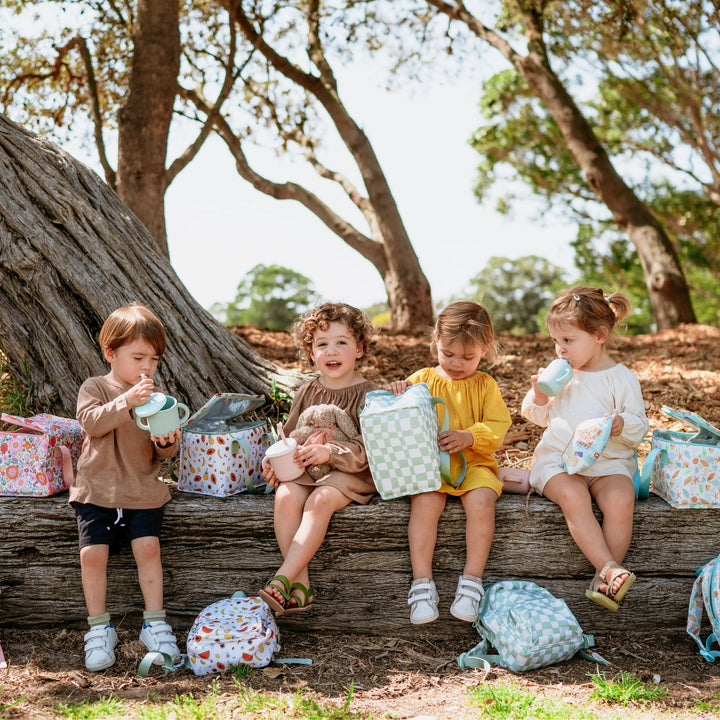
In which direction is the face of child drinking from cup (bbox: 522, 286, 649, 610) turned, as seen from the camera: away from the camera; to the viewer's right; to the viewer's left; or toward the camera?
to the viewer's left

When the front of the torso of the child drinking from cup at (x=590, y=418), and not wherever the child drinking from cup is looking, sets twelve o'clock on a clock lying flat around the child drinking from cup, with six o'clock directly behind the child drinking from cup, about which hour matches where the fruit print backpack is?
The fruit print backpack is roughly at 2 o'clock from the child drinking from cup.

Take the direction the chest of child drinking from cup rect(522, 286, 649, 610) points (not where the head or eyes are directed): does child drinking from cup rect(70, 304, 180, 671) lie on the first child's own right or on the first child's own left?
on the first child's own right

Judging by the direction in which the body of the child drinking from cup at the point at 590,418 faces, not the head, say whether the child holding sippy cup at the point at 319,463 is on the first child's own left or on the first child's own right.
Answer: on the first child's own right

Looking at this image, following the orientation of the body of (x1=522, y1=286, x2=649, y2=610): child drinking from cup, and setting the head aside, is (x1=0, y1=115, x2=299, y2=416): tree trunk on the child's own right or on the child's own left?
on the child's own right

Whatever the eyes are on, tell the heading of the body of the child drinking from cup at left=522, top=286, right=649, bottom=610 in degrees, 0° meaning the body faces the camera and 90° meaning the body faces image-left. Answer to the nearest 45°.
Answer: approximately 0°

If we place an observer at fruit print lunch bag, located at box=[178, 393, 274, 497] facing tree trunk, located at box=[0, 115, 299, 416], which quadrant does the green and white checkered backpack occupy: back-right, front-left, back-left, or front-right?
back-right
